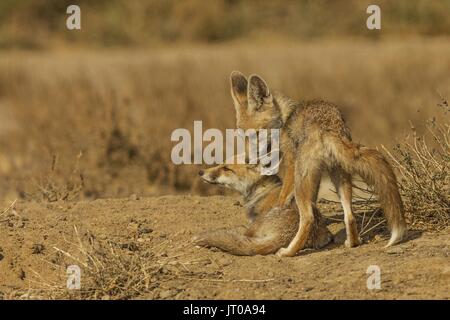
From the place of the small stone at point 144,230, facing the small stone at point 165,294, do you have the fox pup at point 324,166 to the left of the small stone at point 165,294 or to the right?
left

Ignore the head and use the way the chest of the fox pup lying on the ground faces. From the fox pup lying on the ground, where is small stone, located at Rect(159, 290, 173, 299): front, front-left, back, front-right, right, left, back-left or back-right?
front-left

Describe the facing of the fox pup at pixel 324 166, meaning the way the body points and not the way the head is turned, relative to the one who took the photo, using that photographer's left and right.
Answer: facing away from the viewer and to the left of the viewer

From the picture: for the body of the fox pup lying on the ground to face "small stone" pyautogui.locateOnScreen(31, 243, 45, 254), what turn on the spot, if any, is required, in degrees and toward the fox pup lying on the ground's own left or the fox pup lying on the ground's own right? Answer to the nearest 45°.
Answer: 0° — it already faces it

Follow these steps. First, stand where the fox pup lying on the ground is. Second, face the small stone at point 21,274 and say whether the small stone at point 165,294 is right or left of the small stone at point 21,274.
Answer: left

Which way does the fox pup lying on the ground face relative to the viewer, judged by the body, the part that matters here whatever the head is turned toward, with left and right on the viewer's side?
facing to the left of the viewer

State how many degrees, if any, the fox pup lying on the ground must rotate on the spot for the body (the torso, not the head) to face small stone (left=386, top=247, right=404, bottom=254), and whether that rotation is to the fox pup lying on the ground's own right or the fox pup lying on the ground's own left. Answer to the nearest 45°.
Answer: approximately 180°

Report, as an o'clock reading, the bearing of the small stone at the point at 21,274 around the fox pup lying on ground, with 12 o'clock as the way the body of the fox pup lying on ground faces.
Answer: The small stone is roughly at 12 o'clock from the fox pup lying on ground.
